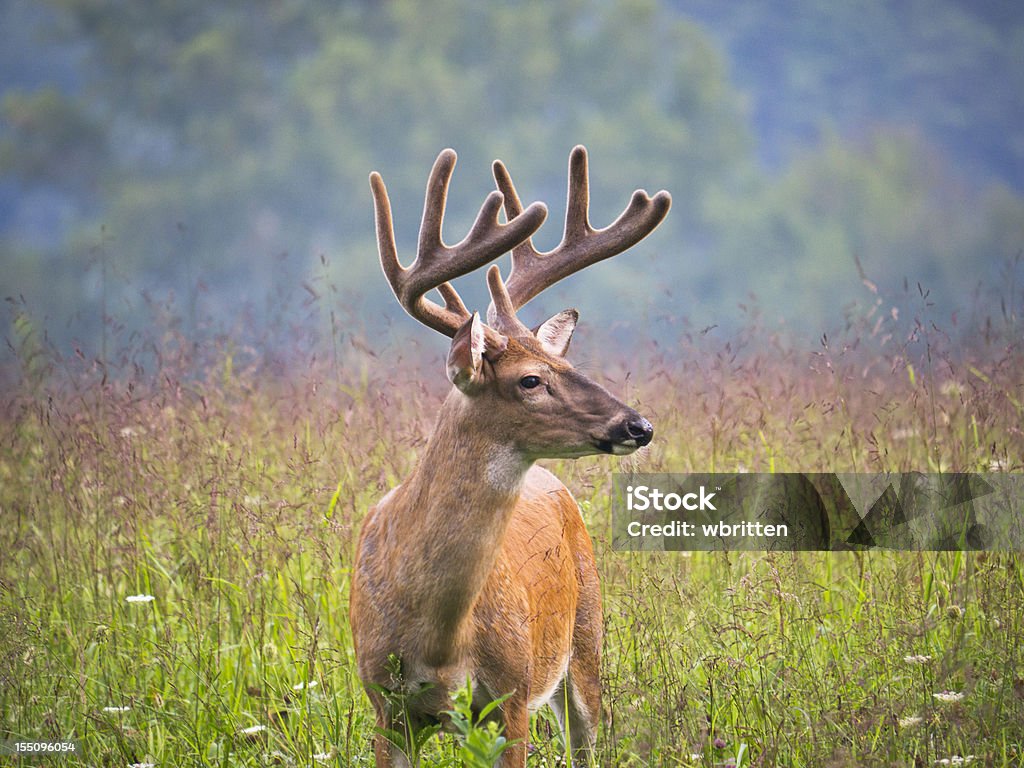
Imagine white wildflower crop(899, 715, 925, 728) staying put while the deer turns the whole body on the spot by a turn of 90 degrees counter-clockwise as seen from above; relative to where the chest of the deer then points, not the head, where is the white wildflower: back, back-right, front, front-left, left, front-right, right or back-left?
front-left

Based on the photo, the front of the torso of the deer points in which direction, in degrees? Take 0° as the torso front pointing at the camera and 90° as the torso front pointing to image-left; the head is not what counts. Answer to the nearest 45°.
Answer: approximately 45°

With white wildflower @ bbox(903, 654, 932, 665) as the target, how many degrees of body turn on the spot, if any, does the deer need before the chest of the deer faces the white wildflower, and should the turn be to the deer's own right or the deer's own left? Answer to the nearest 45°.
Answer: approximately 135° to the deer's own left
